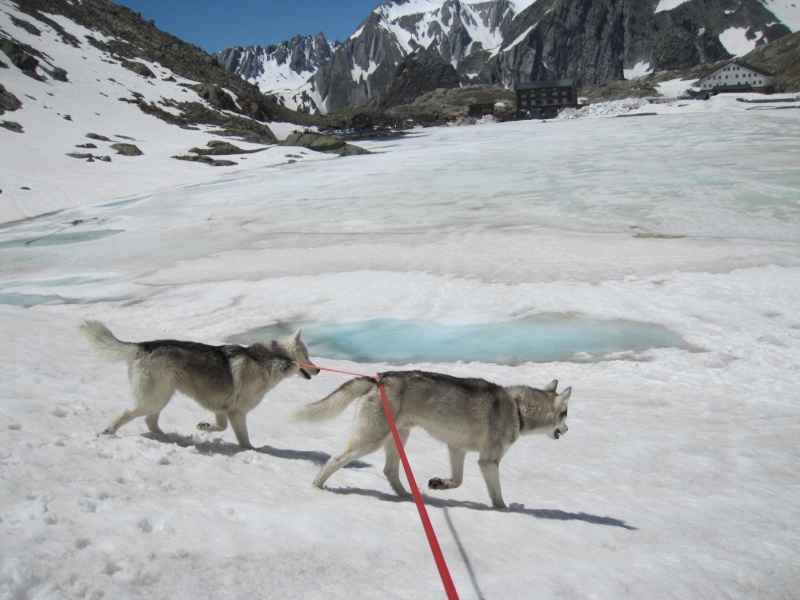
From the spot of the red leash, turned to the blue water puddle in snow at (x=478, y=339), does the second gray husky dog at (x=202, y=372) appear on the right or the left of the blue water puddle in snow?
left

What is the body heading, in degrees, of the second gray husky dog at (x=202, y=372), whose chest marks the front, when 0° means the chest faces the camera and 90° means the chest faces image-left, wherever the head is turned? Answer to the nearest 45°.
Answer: approximately 270°

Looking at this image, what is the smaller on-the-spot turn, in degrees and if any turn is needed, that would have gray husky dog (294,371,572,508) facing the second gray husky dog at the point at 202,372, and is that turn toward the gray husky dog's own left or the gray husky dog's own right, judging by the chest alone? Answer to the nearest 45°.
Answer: approximately 180°

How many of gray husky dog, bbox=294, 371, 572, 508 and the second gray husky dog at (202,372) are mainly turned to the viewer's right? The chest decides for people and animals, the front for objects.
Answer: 2

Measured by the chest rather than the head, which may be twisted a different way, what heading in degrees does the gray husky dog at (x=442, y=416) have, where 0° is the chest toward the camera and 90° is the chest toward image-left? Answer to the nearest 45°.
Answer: approximately 270°

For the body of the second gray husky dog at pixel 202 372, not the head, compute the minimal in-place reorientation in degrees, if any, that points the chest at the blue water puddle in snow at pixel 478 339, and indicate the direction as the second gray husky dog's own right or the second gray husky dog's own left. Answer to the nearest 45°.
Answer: approximately 45° to the second gray husky dog's own left
